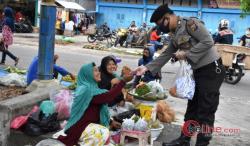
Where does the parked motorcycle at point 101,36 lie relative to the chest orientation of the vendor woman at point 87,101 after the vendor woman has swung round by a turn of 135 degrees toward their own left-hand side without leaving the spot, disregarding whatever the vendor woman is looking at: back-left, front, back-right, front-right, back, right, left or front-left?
front-right

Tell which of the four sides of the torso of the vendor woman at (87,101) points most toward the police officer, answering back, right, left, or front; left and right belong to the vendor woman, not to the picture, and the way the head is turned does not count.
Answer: front

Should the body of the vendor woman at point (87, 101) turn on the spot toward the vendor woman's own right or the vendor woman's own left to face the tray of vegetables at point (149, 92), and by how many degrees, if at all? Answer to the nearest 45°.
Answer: approximately 45° to the vendor woman's own left

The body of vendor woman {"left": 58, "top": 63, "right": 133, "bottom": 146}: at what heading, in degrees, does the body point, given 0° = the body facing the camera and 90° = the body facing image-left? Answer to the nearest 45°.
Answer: approximately 270°

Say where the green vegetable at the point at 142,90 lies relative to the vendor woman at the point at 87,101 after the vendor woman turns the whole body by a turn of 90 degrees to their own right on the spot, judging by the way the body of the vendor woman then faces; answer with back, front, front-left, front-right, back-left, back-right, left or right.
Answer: back-left

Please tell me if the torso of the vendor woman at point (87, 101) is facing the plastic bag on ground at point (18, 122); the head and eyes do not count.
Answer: no

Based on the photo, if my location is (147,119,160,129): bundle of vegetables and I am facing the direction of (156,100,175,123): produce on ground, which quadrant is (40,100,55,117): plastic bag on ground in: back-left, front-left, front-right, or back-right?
back-left

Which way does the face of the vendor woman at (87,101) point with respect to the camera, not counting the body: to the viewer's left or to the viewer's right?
to the viewer's right

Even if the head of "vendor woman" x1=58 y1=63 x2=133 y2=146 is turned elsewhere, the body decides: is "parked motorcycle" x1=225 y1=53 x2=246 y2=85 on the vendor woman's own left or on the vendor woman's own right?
on the vendor woman's own left

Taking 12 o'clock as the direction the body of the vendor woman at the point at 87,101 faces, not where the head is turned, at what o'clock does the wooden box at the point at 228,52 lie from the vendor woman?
The wooden box is roughly at 10 o'clock from the vendor woman.

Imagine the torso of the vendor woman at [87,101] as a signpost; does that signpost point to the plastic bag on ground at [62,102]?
no

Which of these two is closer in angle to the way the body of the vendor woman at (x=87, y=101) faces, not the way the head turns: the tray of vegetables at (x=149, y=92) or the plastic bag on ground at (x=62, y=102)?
the tray of vegetables

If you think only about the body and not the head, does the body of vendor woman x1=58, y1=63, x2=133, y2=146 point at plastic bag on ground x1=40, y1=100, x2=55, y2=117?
no

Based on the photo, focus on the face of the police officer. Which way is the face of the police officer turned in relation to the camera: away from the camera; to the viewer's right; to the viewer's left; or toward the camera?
to the viewer's left
